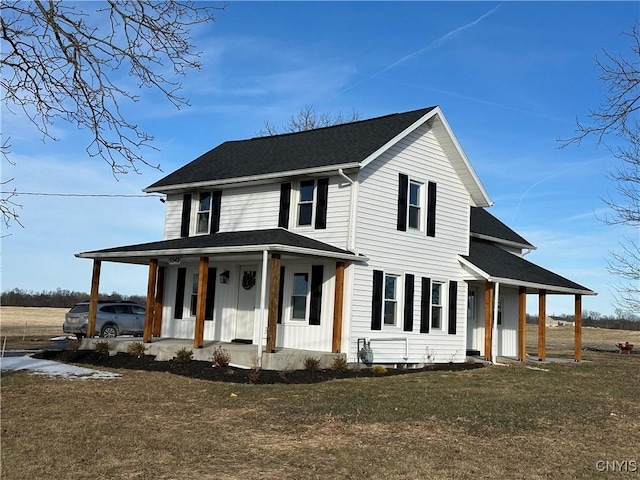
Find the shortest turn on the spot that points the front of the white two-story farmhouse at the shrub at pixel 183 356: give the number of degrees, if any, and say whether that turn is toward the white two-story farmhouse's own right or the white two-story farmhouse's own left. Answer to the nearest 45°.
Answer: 0° — it already faces it

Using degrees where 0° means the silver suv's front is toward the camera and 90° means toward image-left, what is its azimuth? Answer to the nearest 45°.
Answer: approximately 225°

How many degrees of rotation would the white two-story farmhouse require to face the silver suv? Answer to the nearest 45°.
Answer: approximately 90° to its right

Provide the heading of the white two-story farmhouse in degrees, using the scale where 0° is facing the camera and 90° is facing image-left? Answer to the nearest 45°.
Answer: approximately 45°

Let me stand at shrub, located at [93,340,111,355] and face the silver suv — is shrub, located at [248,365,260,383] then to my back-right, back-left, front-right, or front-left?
back-right

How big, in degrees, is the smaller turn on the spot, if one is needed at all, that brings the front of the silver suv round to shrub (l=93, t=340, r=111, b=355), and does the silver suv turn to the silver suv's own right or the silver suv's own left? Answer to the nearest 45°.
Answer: approximately 135° to the silver suv's own right

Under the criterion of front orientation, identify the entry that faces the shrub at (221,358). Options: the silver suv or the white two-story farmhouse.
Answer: the white two-story farmhouse
